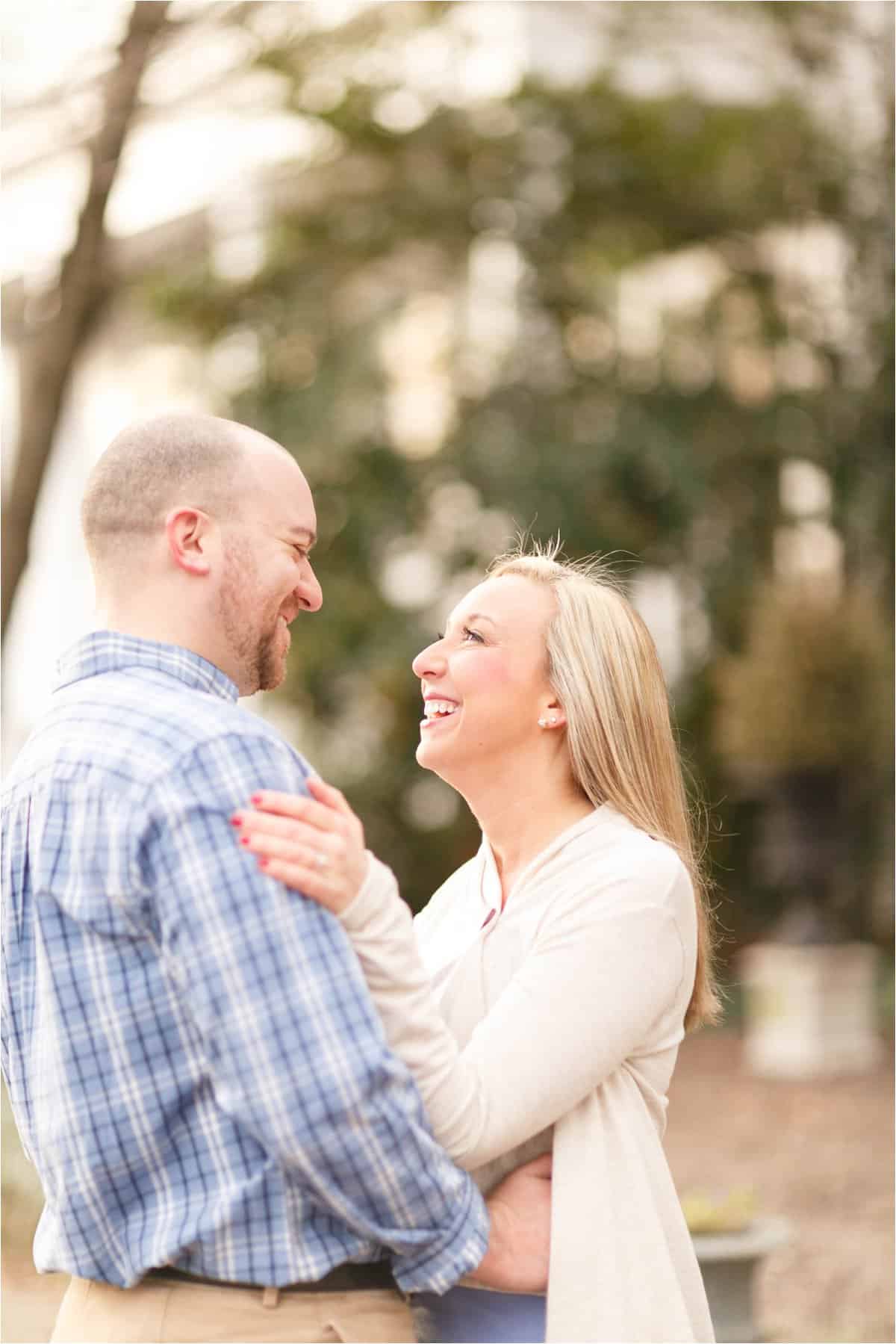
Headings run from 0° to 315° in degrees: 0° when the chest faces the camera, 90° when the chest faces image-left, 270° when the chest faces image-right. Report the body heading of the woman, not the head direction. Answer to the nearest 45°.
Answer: approximately 90°

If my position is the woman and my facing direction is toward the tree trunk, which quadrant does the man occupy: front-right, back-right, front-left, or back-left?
back-left

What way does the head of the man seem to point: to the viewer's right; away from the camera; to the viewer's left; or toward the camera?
to the viewer's right

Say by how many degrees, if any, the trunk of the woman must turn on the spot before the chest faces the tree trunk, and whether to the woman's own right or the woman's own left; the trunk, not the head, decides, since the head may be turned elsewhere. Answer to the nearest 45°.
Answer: approximately 90° to the woman's own right
